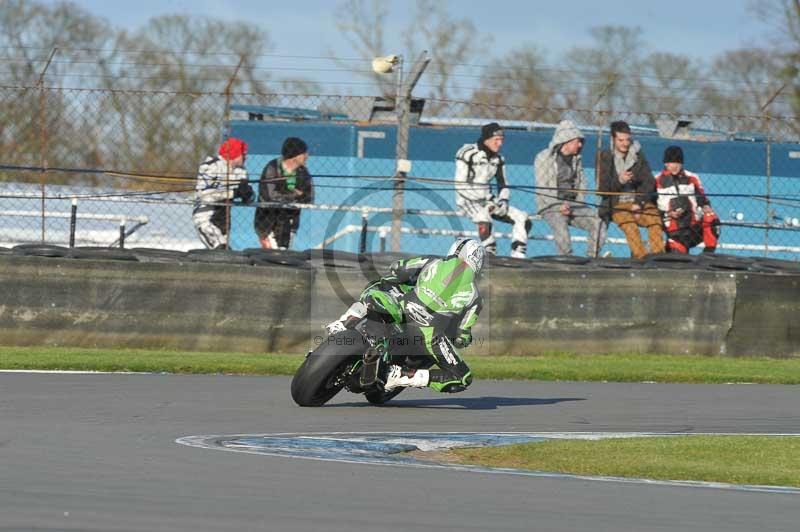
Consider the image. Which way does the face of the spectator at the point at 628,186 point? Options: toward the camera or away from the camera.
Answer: toward the camera

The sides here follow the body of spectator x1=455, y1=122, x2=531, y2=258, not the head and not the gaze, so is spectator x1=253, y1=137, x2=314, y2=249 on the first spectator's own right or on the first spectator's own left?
on the first spectator's own right

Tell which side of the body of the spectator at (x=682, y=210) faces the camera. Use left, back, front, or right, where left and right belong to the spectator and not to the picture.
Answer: front

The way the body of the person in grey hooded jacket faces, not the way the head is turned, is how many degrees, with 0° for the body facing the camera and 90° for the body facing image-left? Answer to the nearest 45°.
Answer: approximately 315°

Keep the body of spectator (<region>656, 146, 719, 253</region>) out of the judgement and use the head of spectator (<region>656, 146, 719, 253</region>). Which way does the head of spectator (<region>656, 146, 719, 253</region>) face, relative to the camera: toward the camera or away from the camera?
toward the camera

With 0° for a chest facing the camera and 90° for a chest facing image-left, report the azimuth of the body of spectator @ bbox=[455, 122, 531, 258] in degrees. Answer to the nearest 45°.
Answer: approximately 315°

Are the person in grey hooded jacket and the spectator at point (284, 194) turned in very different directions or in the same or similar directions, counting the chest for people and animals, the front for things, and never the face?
same or similar directions

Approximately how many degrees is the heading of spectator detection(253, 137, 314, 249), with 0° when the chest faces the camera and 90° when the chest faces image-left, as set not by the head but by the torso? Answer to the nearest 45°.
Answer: approximately 315°

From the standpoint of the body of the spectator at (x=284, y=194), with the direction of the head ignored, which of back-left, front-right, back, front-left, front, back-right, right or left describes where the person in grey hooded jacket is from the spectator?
front-left

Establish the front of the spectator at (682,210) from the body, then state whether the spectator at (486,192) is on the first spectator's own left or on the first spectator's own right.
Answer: on the first spectator's own right

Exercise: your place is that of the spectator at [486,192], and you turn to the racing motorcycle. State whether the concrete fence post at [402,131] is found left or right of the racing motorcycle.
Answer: right

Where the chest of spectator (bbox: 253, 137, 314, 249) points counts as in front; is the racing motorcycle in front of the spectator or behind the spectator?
in front

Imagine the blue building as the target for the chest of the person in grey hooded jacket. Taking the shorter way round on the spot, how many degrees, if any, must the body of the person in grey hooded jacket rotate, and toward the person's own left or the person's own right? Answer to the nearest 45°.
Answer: approximately 180°

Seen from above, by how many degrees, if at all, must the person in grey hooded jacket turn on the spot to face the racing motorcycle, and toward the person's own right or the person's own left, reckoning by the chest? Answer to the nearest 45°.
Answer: approximately 45° to the person's own right

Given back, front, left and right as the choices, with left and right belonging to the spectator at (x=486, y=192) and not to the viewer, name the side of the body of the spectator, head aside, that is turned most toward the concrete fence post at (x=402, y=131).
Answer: right
